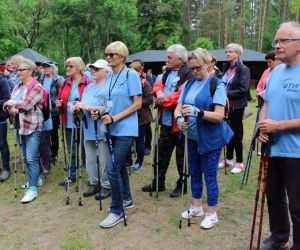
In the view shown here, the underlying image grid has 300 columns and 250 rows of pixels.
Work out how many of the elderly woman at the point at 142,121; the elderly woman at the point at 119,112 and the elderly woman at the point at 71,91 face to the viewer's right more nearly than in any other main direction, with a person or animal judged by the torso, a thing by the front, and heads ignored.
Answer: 0

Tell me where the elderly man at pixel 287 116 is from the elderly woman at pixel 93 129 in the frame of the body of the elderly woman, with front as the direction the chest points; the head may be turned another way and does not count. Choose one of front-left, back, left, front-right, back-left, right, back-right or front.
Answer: left

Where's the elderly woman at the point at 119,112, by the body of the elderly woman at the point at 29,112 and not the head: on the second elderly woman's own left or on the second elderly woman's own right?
on the second elderly woman's own left

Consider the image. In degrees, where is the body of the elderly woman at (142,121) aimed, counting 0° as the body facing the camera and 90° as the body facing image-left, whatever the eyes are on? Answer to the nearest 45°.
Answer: approximately 45°

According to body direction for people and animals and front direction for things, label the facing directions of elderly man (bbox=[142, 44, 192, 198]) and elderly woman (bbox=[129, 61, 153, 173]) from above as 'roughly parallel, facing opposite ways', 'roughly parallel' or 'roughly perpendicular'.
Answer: roughly parallel

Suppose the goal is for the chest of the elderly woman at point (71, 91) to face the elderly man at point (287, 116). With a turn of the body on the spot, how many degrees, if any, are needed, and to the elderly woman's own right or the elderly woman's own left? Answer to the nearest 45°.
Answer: approximately 90° to the elderly woman's own left

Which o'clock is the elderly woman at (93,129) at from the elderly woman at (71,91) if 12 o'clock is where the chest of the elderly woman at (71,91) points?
the elderly woman at (93,129) is roughly at 10 o'clock from the elderly woman at (71,91).

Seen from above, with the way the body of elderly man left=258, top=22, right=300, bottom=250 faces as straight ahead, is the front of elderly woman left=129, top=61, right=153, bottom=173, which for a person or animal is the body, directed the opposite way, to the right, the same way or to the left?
the same way

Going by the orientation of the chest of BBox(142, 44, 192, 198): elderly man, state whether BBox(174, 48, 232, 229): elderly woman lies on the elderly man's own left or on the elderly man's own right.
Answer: on the elderly man's own left

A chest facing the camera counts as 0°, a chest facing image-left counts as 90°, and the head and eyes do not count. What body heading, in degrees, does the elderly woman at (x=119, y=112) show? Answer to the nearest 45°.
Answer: approximately 45°

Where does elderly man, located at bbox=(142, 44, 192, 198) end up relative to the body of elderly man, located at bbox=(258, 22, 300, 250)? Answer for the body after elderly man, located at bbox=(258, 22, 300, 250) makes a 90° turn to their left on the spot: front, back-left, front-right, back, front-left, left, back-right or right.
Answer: back

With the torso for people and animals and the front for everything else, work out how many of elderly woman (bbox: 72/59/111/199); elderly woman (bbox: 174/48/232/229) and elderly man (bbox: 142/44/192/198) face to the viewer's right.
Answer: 0

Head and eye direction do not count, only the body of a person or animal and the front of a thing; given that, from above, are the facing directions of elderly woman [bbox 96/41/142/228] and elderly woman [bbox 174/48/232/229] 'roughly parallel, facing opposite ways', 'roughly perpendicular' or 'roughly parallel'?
roughly parallel

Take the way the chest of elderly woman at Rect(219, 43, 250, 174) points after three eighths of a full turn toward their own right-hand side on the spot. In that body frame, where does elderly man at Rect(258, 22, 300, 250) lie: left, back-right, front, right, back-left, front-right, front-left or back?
back

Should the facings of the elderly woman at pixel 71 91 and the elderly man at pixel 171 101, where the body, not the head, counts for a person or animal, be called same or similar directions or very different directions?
same or similar directions

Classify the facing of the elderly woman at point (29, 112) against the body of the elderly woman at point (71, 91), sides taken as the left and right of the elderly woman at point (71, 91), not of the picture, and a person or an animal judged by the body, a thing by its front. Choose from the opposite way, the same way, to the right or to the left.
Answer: the same way

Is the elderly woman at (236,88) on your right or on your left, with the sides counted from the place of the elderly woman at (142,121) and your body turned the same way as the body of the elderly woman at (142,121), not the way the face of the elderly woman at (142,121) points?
on your left

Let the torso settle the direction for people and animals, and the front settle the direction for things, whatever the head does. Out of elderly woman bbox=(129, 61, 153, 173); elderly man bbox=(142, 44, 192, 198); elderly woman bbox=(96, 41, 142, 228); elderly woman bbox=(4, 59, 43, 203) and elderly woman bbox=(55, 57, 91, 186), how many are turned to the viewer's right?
0

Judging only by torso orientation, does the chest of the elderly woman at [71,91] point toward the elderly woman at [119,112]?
no

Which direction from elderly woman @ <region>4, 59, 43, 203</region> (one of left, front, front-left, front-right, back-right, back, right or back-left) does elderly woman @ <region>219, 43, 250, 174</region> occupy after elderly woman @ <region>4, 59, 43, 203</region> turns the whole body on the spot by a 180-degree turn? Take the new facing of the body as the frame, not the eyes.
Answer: front-right

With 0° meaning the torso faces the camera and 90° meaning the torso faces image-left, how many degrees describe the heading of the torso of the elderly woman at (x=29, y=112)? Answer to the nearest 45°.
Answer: approximately 45°

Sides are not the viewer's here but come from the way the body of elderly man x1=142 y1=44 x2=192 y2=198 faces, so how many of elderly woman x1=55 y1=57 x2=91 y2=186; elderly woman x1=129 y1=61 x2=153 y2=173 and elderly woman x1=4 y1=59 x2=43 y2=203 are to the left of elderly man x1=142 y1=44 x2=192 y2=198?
0
